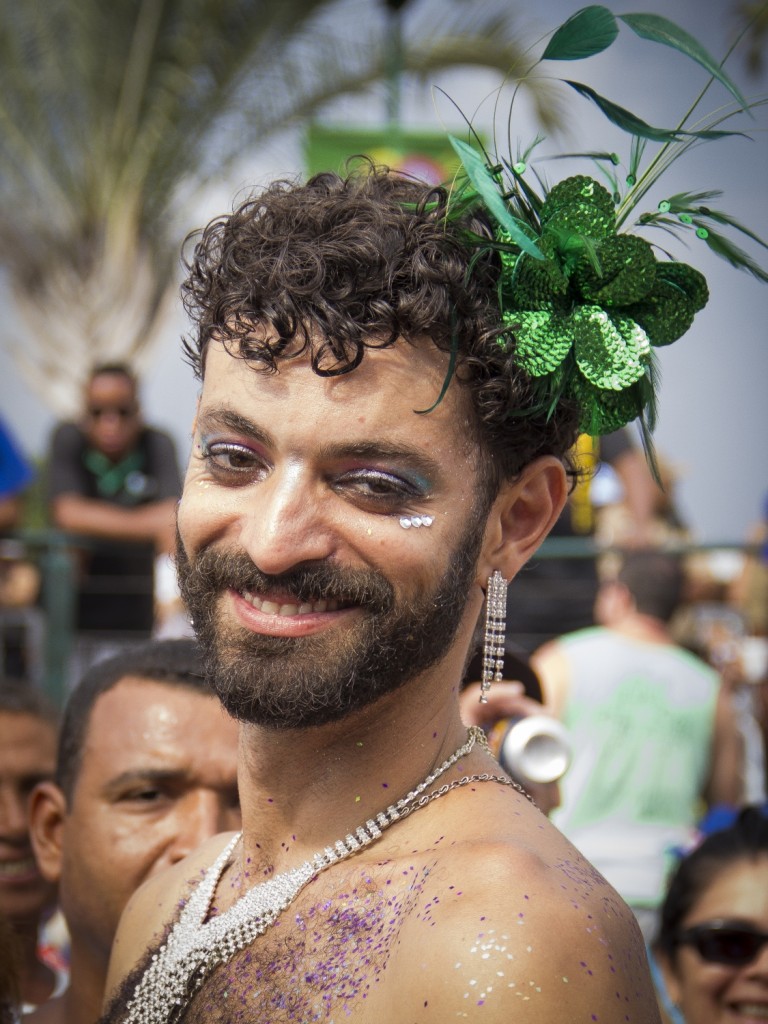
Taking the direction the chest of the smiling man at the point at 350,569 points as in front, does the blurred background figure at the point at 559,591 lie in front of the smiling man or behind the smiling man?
behind

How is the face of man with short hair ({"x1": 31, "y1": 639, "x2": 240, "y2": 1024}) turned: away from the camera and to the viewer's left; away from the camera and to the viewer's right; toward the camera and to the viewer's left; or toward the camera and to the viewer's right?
toward the camera and to the viewer's right

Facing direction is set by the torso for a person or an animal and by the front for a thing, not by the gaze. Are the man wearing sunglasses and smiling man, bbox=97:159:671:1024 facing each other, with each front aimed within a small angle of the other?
no

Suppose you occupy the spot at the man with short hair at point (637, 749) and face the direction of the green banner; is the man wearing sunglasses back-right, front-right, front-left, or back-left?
front-left

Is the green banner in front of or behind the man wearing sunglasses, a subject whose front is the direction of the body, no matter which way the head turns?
behind

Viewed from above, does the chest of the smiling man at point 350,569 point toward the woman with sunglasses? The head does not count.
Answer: no

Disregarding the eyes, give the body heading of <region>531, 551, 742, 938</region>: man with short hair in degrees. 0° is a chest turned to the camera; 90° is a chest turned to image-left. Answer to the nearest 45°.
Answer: approximately 180°

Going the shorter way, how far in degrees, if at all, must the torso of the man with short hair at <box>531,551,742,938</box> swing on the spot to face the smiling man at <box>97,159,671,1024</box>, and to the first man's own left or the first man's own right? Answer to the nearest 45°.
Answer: approximately 180°

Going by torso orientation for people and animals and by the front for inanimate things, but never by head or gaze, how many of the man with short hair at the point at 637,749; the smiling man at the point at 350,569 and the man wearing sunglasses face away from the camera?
1

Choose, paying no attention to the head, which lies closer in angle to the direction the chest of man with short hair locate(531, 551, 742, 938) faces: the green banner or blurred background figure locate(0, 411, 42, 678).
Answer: the green banner

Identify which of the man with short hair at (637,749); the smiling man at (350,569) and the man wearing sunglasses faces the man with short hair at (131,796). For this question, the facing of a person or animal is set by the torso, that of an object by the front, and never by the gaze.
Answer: the man wearing sunglasses

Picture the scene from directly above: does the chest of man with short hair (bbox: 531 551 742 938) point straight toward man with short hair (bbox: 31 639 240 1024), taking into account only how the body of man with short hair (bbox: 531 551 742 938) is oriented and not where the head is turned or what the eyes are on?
no

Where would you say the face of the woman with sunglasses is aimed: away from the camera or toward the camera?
toward the camera

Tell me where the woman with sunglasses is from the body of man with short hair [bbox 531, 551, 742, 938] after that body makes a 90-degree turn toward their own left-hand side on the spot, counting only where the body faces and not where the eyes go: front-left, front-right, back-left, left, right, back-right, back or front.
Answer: left

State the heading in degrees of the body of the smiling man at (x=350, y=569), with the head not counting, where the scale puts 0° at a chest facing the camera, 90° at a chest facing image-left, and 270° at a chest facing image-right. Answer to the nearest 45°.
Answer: approximately 45°

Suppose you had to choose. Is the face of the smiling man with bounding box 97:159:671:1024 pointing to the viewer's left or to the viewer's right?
to the viewer's left

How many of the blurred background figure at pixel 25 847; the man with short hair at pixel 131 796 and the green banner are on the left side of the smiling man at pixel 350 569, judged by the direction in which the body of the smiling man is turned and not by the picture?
0

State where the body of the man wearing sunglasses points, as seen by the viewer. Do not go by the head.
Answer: toward the camera
